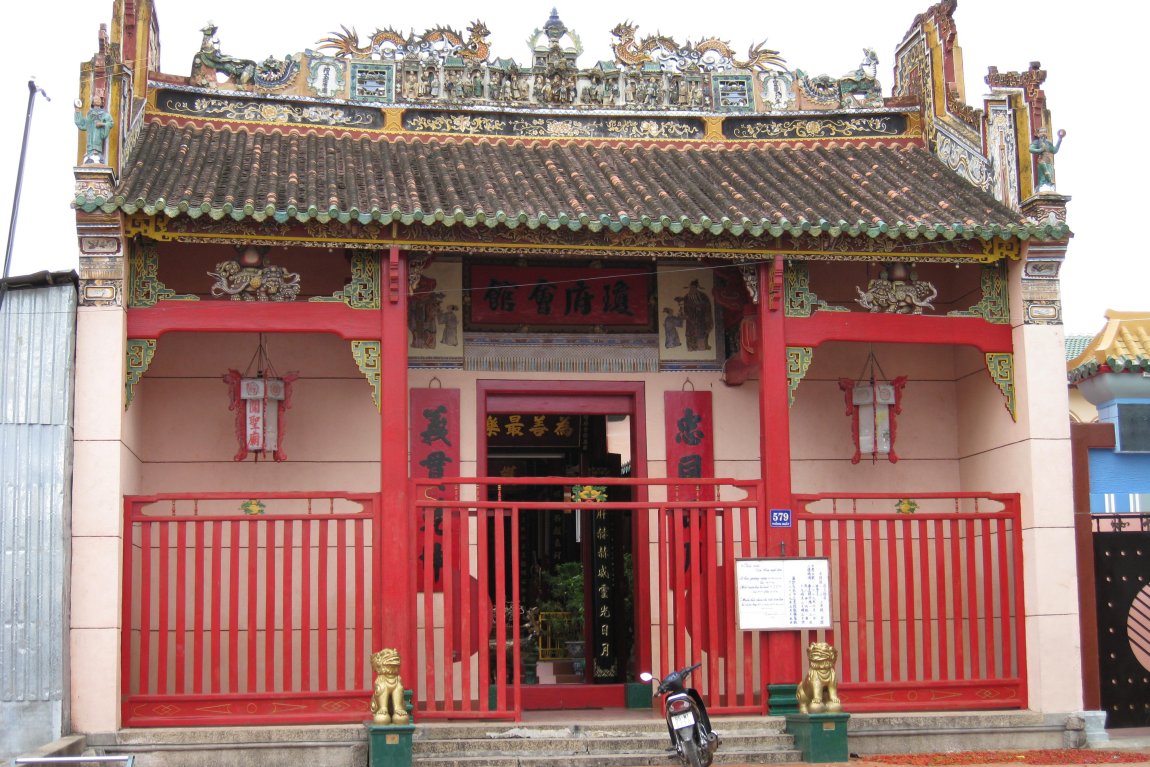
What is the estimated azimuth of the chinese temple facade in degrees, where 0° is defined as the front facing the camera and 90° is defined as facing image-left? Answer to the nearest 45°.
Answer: approximately 0°

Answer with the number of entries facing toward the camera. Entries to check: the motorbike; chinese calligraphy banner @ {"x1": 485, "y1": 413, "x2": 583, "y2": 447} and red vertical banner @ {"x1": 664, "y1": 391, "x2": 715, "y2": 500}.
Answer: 2

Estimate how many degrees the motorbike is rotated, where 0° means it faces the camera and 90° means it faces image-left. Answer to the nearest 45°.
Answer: approximately 180°

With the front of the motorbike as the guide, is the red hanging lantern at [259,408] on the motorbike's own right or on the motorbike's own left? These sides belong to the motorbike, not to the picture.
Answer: on the motorbike's own left

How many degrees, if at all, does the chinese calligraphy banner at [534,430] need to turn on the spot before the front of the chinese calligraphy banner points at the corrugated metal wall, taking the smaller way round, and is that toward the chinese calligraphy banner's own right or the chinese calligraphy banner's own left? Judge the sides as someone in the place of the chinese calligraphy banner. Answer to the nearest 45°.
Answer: approximately 45° to the chinese calligraphy banner's own right

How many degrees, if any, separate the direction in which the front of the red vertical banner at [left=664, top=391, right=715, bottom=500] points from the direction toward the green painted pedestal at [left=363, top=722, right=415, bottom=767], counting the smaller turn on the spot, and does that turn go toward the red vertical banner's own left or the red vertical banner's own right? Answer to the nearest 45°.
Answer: approximately 45° to the red vertical banner's own right

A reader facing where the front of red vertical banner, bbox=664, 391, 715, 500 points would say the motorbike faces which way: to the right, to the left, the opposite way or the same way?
the opposite way

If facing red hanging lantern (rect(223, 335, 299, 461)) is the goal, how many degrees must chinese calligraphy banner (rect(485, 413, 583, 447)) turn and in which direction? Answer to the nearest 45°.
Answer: approximately 45° to its right
